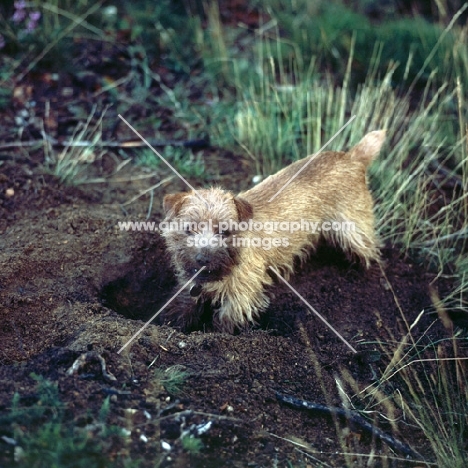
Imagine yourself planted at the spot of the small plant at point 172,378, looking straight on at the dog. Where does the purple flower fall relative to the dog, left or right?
left

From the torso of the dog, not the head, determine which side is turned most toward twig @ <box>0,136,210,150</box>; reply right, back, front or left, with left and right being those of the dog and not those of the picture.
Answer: right

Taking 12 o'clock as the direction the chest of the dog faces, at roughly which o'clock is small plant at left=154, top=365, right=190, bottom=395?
The small plant is roughly at 11 o'clock from the dog.

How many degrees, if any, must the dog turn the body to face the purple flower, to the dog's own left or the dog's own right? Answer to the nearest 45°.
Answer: approximately 90° to the dog's own right

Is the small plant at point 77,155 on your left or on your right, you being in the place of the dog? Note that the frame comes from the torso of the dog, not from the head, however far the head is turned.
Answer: on your right

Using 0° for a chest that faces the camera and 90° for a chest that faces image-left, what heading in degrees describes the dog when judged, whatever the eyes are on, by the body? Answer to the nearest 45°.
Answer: approximately 45°

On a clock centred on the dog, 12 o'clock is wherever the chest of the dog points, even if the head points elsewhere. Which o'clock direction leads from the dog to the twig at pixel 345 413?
The twig is roughly at 10 o'clock from the dog.
